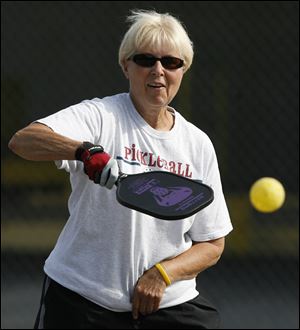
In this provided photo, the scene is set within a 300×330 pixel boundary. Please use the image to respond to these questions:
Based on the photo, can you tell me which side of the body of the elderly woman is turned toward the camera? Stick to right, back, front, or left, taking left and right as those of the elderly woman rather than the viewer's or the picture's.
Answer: front

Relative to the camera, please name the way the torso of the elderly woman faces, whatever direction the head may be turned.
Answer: toward the camera
